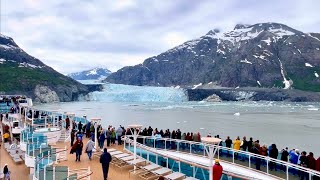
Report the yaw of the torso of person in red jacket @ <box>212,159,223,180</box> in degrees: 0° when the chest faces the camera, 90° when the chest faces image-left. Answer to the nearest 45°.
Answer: approximately 180°

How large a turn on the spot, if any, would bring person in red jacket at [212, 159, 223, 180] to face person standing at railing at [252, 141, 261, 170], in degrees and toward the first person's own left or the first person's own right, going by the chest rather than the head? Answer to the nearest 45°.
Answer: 0° — they already face them

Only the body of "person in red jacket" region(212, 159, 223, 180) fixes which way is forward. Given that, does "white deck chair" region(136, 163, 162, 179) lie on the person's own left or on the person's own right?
on the person's own left
